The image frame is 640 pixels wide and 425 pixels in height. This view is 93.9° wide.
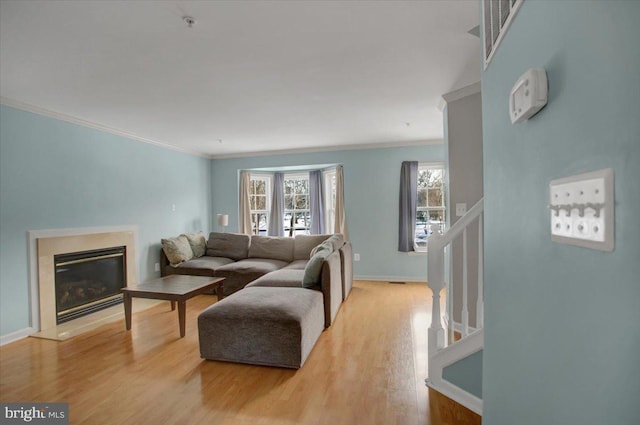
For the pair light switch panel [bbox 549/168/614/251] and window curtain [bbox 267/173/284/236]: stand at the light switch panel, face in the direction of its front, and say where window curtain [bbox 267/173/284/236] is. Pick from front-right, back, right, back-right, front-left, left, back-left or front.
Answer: right

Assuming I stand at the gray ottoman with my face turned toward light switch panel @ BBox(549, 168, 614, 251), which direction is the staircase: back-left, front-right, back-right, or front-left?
front-left

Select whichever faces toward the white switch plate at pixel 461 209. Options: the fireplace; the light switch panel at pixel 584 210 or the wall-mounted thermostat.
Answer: the fireplace

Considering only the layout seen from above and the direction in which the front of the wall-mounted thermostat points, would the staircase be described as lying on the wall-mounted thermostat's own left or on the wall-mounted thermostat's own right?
on the wall-mounted thermostat's own right

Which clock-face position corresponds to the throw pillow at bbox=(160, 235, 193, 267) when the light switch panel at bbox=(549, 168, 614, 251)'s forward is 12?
The throw pillow is roughly at 2 o'clock from the light switch panel.

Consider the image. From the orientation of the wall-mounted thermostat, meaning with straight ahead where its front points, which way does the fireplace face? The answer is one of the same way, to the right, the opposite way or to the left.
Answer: the opposite way

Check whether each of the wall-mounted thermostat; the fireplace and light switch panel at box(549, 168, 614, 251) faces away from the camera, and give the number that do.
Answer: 0

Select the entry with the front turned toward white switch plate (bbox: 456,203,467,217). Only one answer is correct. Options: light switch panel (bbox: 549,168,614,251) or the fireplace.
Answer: the fireplace

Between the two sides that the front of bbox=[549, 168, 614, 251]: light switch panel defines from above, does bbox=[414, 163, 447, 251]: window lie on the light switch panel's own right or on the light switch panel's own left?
on the light switch panel's own right

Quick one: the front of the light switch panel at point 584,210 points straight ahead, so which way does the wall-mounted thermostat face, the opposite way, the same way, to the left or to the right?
the same way

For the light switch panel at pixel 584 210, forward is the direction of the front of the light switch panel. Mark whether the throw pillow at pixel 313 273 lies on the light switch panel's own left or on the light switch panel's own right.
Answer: on the light switch panel's own right

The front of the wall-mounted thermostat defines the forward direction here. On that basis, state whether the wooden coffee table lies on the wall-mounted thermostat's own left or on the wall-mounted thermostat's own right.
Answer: on the wall-mounted thermostat's own right

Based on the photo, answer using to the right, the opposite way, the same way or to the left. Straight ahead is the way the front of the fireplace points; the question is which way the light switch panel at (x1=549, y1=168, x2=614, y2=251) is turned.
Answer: the opposite way

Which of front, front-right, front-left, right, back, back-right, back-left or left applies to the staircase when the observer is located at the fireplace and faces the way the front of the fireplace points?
front

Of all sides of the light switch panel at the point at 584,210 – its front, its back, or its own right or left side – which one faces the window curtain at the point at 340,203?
right

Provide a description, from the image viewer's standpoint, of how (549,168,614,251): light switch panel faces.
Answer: facing the viewer and to the left of the viewer
